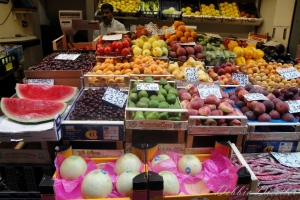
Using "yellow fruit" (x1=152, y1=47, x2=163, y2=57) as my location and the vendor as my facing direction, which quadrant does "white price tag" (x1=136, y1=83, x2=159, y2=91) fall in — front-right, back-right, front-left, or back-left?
back-left

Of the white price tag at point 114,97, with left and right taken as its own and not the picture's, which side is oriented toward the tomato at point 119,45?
back

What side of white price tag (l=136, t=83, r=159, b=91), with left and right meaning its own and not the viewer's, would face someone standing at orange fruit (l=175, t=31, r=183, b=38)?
back

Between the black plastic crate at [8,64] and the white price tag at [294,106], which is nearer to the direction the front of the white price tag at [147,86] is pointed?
the white price tag

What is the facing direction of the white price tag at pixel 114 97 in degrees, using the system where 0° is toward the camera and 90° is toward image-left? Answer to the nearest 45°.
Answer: approximately 0°

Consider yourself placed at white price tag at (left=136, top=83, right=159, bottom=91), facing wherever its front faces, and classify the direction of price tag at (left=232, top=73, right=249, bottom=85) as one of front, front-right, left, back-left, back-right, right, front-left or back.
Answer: back-left

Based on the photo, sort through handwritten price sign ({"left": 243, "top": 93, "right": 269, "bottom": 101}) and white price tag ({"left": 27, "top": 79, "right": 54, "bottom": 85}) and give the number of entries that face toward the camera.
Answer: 2

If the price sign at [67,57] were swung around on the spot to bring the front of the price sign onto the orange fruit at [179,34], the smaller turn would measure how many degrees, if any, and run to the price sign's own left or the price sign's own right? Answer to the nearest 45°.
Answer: approximately 90° to the price sign's own left
